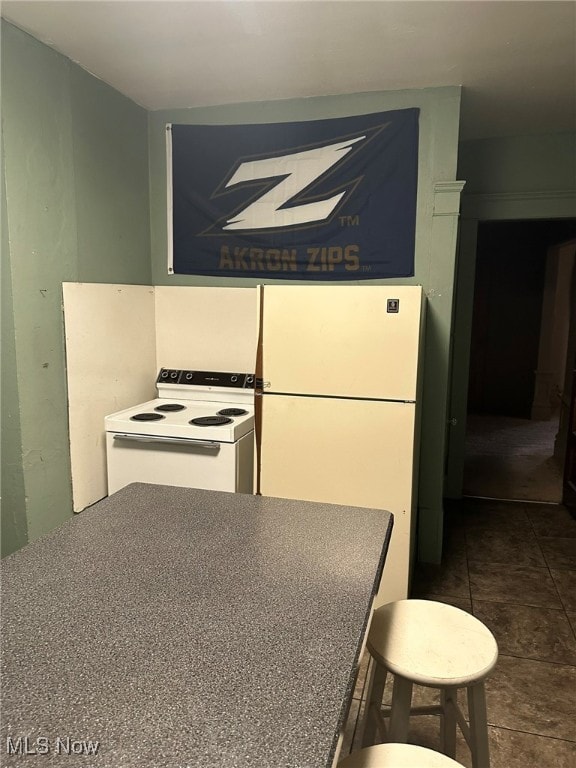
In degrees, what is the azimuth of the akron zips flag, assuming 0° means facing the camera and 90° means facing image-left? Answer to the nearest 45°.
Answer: approximately 0°

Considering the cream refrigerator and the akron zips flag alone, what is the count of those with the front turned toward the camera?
2

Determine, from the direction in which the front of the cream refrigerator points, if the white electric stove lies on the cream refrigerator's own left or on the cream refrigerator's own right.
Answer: on the cream refrigerator's own right

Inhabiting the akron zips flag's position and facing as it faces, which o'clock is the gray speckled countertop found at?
The gray speckled countertop is roughly at 12 o'clock from the akron zips flag.

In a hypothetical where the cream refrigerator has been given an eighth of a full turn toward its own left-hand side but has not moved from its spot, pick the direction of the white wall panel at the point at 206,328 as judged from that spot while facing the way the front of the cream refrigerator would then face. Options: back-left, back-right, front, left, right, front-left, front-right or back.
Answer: back

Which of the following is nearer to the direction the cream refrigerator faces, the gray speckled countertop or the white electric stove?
the gray speckled countertop
